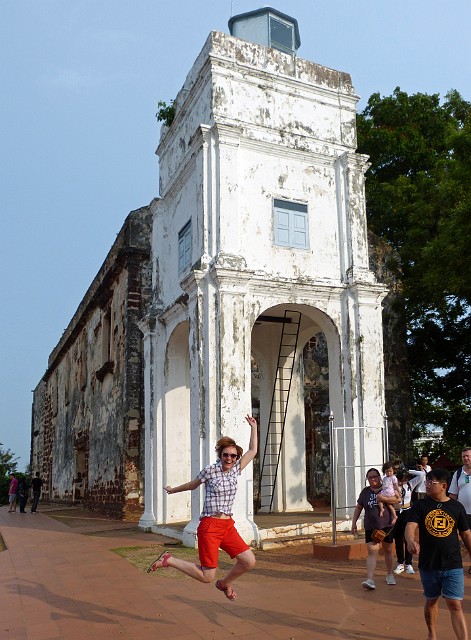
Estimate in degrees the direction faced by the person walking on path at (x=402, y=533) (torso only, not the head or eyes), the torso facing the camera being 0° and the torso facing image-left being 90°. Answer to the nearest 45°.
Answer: approximately 0°

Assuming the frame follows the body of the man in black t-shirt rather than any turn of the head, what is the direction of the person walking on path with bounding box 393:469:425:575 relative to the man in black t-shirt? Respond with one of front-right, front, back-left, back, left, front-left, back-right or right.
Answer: back

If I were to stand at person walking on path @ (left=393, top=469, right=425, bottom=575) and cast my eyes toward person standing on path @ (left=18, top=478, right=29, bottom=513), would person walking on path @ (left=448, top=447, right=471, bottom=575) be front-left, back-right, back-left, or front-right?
back-right

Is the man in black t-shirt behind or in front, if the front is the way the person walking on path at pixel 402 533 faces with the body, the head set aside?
in front

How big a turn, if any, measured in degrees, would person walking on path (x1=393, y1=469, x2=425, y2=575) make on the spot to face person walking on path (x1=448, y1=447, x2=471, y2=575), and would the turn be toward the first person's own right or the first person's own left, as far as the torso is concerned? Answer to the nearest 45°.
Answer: approximately 45° to the first person's own left

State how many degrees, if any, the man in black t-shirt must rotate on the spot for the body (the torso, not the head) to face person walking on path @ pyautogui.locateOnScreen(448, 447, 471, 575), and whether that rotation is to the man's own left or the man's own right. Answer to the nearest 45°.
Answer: approximately 180°
